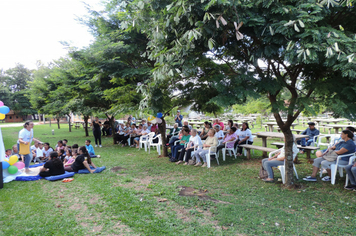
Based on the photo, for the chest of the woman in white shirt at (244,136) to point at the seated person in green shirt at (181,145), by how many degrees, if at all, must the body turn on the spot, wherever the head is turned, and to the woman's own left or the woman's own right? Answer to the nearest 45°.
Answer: approximately 45° to the woman's own right

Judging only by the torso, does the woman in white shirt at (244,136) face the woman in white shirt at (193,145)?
yes

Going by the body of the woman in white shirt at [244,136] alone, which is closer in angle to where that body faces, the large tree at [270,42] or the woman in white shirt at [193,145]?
the woman in white shirt

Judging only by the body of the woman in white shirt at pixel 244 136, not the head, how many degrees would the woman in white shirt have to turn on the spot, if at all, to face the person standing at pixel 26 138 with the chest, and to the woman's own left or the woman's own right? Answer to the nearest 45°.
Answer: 0° — they already face them

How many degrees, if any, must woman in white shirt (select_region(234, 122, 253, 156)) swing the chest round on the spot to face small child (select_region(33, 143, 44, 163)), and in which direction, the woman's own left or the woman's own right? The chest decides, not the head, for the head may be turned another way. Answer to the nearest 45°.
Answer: approximately 45° to the woman's own right

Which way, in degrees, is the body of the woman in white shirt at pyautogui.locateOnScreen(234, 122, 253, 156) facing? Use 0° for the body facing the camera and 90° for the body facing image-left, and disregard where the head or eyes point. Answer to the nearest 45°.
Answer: approximately 45°
